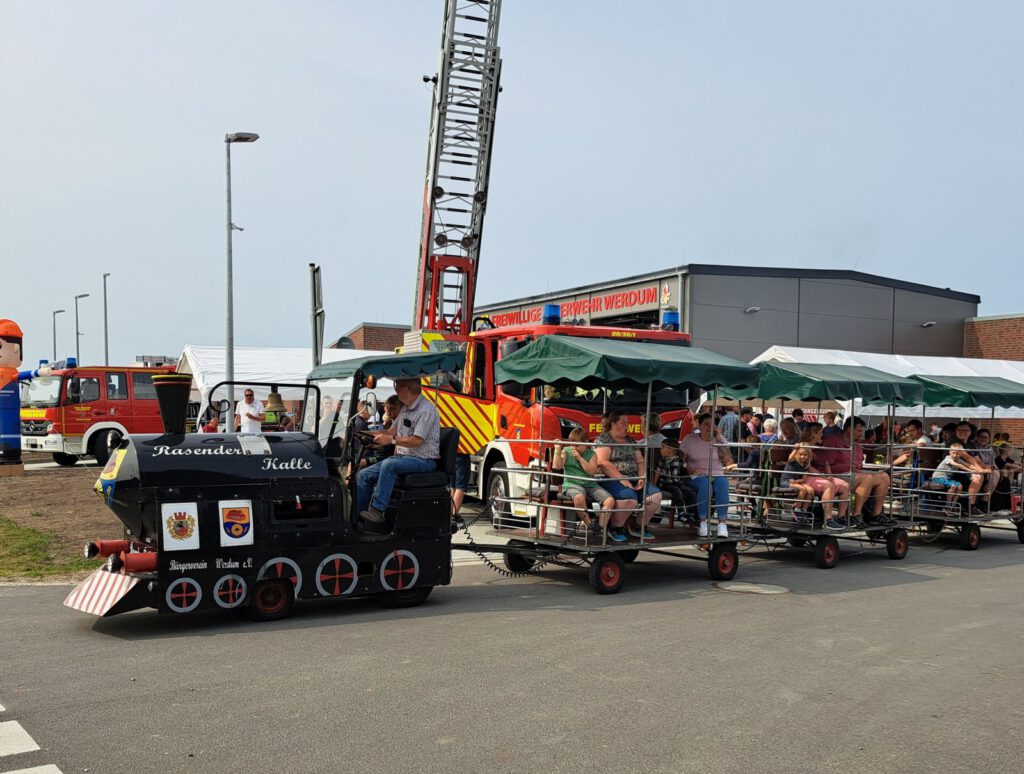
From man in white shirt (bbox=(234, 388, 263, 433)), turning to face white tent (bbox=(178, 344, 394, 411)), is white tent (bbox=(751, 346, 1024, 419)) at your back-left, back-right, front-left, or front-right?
front-right

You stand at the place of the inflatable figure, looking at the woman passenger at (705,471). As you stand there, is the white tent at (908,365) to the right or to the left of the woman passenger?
left

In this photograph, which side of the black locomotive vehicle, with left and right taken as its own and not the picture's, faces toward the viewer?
left

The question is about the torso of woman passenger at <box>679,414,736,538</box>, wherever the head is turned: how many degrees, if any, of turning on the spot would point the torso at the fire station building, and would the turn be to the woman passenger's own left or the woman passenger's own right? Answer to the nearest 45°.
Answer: approximately 180°

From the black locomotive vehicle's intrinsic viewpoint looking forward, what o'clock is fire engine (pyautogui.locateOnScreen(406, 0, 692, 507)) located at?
The fire engine is roughly at 4 o'clock from the black locomotive vehicle.

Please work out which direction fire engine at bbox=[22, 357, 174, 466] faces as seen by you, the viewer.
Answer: facing the viewer and to the left of the viewer

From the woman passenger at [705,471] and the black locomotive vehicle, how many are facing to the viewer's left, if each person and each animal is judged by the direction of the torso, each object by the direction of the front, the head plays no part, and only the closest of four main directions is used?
1

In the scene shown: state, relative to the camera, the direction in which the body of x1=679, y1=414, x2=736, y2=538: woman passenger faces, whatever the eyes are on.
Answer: toward the camera

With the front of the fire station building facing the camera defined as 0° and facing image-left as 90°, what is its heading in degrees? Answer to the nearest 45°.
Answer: approximately 45°

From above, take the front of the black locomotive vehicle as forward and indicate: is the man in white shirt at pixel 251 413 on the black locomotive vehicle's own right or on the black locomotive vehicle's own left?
on the black locomotive vehicle's own right

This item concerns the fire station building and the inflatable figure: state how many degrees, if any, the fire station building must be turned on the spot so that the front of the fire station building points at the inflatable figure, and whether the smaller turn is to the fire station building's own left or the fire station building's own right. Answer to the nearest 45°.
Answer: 0° — it already faces it

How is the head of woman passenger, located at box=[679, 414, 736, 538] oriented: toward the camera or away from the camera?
toward the camera

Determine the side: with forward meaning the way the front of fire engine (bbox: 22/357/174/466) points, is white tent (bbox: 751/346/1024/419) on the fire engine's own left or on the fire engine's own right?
on the fire engine's own left

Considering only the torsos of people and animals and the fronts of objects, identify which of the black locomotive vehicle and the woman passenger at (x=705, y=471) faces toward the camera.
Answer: the woman passenger

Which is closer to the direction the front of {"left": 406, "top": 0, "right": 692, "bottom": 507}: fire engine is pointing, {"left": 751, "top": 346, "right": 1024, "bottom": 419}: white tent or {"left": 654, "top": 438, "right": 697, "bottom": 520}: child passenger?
the child passenger

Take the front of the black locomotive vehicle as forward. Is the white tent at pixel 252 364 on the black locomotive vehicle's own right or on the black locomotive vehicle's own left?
on the black locomotive vehicle's own right

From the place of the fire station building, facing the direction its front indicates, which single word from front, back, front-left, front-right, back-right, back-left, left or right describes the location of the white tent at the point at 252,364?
front

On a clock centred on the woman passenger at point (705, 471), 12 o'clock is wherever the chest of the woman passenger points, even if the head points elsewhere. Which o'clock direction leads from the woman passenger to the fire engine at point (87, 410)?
The fire engine is roughly at 4 o'clock from the woman passenger.

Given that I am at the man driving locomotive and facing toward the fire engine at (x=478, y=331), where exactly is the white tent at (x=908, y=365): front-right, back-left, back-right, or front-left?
front-right
